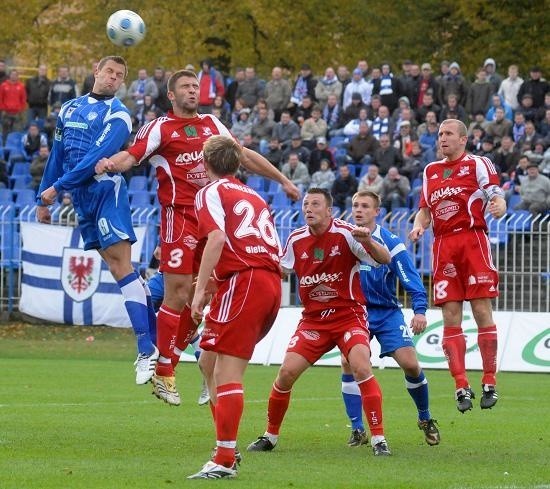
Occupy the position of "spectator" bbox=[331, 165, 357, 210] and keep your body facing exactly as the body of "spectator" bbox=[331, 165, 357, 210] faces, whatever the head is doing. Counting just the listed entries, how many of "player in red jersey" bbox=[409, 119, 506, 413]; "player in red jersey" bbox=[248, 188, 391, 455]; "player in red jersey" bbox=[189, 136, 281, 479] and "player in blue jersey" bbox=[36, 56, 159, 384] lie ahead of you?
4

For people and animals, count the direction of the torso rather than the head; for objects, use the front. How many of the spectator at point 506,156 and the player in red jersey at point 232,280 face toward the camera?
1

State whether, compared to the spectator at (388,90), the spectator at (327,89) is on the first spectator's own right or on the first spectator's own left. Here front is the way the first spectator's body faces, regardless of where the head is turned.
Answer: on the first spectator's own right

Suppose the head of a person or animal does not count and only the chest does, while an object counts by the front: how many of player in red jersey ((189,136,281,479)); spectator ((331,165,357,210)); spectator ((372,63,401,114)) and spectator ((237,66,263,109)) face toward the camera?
3

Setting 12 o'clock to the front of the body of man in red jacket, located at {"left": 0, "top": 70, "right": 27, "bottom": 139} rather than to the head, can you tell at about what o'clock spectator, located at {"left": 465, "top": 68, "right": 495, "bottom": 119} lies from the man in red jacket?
The spectator is roughly at 10 o'clock from the man in red jacket.

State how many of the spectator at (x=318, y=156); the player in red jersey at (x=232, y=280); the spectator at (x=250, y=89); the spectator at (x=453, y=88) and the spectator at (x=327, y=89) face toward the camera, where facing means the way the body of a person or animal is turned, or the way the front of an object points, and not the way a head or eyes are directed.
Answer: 4

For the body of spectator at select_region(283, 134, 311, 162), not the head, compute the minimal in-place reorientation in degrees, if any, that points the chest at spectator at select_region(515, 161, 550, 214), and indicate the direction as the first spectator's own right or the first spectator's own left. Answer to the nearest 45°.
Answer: approximately 45° to the first spectator's own left
